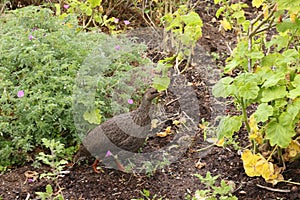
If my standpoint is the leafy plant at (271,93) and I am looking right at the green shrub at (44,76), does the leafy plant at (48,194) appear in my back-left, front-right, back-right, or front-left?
front-left

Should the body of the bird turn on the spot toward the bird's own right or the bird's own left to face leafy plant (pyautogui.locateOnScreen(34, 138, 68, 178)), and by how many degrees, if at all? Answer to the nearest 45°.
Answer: approximately 135° to the bird's own right

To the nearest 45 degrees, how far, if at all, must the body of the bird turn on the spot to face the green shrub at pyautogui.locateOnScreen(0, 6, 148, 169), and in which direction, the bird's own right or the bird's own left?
approximately 135° to the bird's own left

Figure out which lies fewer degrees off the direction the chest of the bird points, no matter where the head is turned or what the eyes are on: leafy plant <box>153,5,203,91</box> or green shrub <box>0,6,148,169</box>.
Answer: the leafy plant

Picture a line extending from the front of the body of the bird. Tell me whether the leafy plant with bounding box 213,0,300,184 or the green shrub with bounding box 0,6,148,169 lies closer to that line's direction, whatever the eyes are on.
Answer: the leafy plant

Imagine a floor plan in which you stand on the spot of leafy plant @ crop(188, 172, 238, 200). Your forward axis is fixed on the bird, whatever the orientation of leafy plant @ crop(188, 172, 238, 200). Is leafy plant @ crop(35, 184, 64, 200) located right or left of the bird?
left

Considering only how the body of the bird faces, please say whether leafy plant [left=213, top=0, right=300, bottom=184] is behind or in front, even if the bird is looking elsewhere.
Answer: in front

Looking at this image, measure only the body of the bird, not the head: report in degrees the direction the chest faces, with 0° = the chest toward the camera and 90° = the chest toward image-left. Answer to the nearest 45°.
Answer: approximately 270°

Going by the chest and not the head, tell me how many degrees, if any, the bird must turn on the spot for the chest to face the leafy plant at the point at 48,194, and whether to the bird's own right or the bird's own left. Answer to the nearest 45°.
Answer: approximately 135° to the bird's own right

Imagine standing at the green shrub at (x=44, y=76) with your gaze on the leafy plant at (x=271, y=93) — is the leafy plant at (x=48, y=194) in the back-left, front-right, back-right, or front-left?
front-right

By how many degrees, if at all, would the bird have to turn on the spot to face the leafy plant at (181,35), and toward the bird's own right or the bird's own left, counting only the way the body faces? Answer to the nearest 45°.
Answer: approximately 45° to the bird's own left

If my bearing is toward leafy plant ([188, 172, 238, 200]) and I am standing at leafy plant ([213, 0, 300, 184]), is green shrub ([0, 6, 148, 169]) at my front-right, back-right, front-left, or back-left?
front-right
